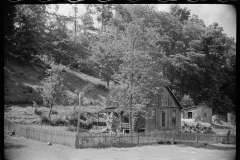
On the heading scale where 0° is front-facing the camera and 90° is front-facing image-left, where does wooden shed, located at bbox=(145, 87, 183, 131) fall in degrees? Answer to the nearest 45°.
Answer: approximately 0°

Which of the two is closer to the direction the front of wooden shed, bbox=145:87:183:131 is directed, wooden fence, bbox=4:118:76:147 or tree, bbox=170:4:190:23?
the wooden fence

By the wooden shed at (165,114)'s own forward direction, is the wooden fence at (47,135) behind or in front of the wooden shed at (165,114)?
in front

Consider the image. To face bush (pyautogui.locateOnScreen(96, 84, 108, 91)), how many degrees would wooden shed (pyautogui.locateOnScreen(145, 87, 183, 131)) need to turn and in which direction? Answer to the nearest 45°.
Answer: approximately 135° to its right

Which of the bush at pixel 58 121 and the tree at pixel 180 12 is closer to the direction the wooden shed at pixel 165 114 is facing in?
the bush

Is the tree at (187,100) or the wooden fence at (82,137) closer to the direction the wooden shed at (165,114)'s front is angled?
the wooden fence

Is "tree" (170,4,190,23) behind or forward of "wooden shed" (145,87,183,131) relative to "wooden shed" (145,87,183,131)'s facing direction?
behind

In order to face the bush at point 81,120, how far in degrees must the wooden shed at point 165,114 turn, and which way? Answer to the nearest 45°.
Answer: approximately 45° to its right

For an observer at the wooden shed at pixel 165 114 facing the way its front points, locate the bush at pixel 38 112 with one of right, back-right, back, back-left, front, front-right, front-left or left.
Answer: front-right
